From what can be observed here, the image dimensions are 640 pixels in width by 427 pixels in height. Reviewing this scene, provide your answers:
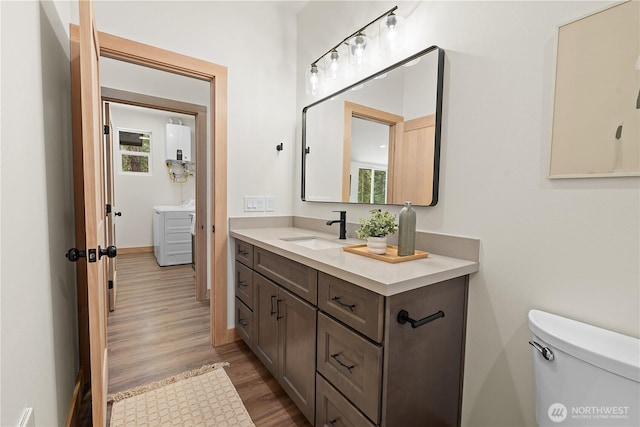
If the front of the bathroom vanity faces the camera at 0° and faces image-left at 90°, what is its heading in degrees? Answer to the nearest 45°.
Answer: approximately 45°

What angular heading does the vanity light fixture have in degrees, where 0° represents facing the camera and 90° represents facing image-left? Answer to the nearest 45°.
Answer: approximately 45°

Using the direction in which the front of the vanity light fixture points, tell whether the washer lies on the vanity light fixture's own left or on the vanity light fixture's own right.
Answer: on the vanity light fixture's own right

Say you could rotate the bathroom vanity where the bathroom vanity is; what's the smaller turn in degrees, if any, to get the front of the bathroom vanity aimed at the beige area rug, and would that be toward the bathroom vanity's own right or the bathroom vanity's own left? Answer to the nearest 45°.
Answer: approximately 45° to the bathroom vanity's own right

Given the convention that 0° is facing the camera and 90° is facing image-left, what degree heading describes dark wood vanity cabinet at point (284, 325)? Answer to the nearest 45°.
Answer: approximately 45°
